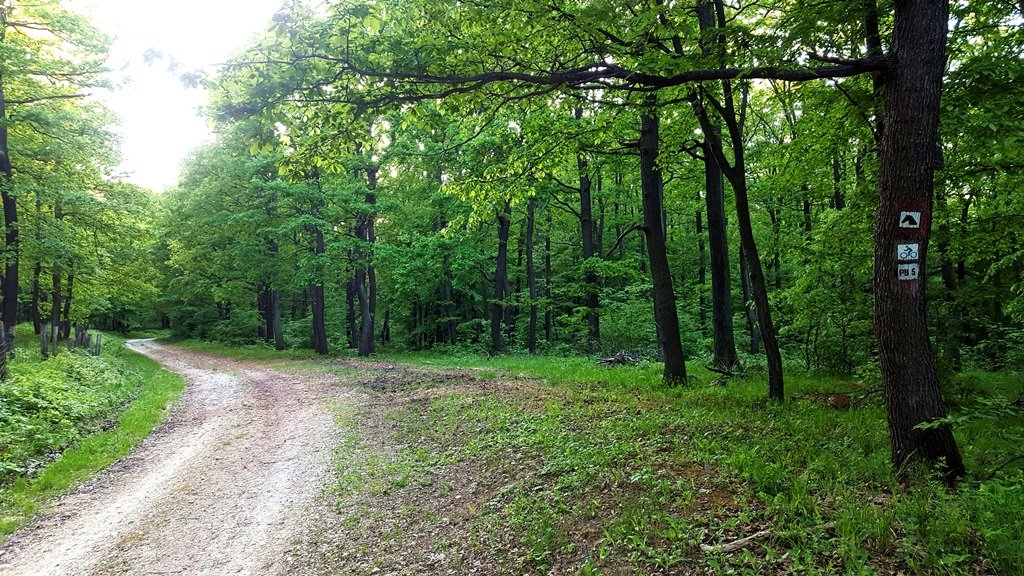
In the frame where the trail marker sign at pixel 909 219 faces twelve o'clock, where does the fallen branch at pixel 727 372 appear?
The fallen branch is roughly at 5 o'clock from the trail marker sign.

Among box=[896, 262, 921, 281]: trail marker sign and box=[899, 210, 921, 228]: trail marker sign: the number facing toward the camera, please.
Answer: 2

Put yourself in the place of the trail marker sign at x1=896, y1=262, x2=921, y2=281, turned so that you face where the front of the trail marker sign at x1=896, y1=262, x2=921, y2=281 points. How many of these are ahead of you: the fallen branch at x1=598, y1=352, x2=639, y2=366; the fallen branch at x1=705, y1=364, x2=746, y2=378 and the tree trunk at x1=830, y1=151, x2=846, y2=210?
0

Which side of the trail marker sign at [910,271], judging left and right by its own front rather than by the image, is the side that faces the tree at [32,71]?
right

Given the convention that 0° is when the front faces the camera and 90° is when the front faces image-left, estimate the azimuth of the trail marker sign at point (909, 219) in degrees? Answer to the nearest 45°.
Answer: approximately 0°

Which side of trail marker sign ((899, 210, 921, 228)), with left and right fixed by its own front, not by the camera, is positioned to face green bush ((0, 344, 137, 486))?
right

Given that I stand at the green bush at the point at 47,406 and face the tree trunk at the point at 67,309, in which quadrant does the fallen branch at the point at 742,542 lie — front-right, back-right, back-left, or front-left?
back-right

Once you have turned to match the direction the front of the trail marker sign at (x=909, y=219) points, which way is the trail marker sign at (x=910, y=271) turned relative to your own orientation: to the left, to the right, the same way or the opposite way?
the same way

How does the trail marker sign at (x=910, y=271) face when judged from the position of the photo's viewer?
facing the viewer

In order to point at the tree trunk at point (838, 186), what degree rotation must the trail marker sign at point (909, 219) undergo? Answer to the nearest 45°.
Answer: approximately 180°

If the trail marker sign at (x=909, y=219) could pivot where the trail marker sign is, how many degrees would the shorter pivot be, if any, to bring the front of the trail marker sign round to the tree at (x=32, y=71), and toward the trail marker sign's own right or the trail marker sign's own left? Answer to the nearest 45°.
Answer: approximately 90° to the trail marker sign's own right
